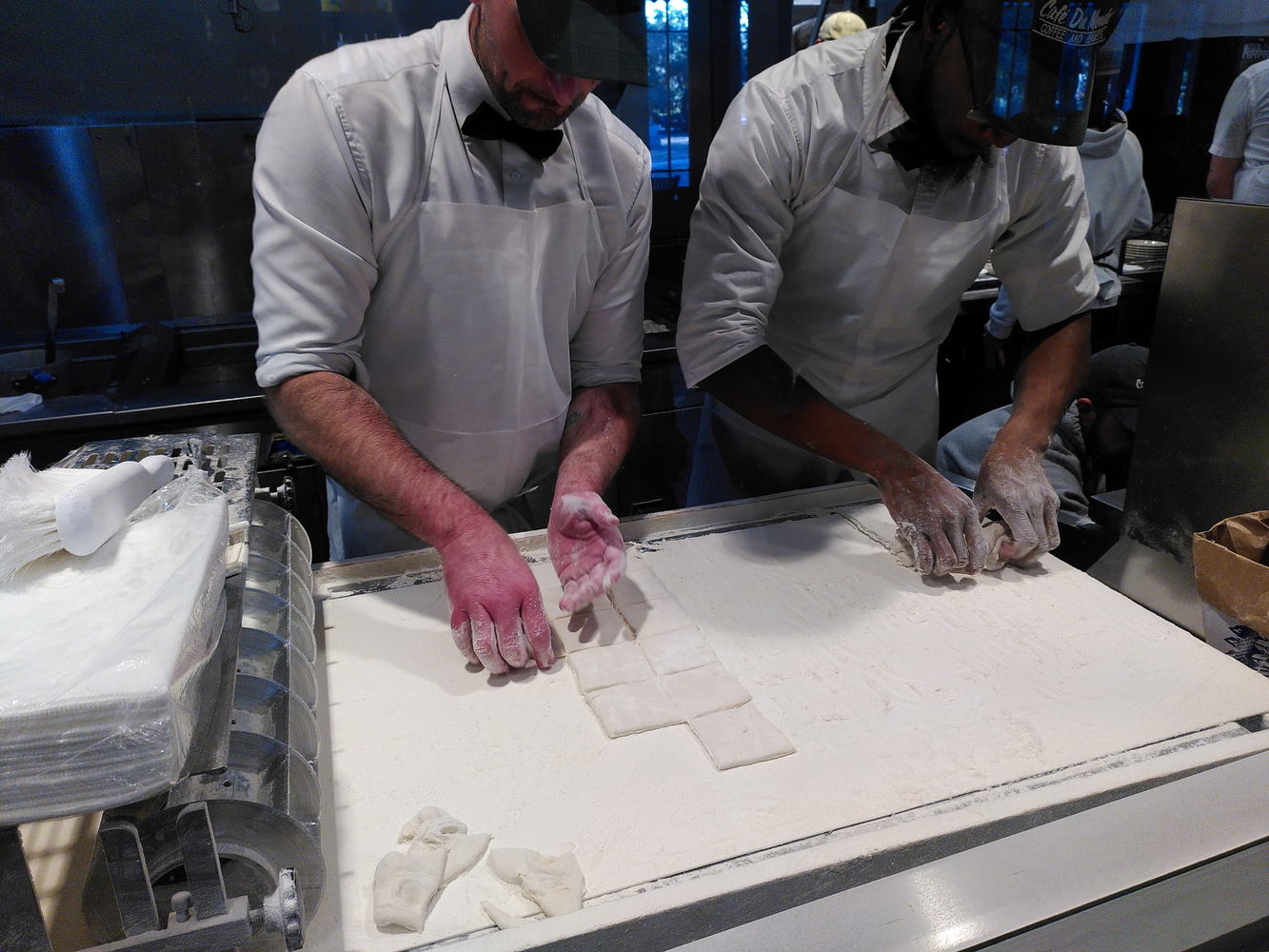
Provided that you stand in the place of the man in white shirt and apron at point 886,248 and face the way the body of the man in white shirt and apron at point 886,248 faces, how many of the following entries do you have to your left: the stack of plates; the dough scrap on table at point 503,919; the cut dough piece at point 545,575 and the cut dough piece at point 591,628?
1

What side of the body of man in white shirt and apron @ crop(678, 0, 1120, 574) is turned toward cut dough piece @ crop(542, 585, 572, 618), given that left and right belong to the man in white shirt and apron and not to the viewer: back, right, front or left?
right

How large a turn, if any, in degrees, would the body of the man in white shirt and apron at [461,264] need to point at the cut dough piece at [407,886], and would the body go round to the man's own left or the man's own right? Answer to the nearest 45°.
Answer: approximately 45° to the man's own right

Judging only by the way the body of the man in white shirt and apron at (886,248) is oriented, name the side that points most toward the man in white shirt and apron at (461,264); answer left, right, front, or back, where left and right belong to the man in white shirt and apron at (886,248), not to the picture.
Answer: right

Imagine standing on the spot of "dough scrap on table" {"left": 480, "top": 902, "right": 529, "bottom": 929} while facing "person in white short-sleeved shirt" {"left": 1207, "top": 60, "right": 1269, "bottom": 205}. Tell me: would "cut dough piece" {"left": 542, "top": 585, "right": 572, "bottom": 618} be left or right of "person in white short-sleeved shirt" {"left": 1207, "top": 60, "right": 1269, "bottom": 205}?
left

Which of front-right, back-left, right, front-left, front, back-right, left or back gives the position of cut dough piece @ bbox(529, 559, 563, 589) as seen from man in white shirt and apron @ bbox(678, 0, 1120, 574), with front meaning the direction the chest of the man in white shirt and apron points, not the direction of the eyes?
right

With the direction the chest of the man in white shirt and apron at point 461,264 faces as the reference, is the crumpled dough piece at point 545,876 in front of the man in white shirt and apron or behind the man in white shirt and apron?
in front

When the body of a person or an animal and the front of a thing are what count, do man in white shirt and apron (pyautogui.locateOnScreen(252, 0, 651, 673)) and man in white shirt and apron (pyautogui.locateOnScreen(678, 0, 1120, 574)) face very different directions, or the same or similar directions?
same or similar directions

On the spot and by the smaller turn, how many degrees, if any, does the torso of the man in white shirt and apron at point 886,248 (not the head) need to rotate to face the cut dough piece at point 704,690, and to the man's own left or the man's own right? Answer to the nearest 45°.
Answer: approximately 45° to the man's own right

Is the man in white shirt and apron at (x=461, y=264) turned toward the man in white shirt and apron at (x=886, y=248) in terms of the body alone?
no

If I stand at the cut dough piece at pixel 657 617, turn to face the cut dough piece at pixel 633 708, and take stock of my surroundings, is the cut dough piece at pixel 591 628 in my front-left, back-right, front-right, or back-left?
front-right

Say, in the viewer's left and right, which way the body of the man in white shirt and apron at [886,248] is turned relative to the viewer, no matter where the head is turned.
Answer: facing the viewer and to the right of the viewer

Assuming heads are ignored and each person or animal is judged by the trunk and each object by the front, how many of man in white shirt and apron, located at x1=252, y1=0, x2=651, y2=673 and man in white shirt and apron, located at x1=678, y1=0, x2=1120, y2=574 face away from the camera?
0
